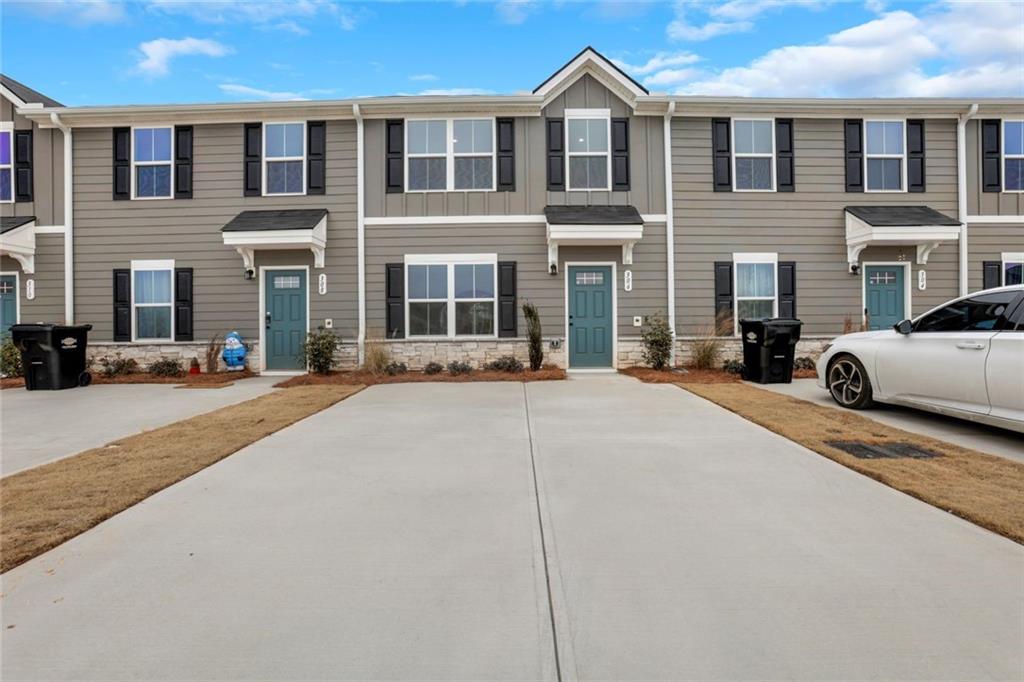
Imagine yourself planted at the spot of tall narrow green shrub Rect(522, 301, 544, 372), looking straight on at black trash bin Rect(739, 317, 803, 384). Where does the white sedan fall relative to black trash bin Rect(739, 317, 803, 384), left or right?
right

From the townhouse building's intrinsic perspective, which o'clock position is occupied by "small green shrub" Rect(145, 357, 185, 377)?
The small green shrub is roughly at 3 o'clock from the townhouse building.

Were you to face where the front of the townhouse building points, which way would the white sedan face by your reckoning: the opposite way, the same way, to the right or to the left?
the opposite way

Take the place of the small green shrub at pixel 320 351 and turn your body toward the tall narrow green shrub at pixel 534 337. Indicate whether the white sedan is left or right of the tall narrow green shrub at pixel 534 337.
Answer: right

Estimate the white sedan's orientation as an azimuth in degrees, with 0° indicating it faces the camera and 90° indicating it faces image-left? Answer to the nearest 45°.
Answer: approximately 135°

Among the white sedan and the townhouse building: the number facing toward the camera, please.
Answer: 1

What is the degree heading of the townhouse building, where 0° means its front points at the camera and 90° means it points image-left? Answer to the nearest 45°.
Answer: approximately 0°
